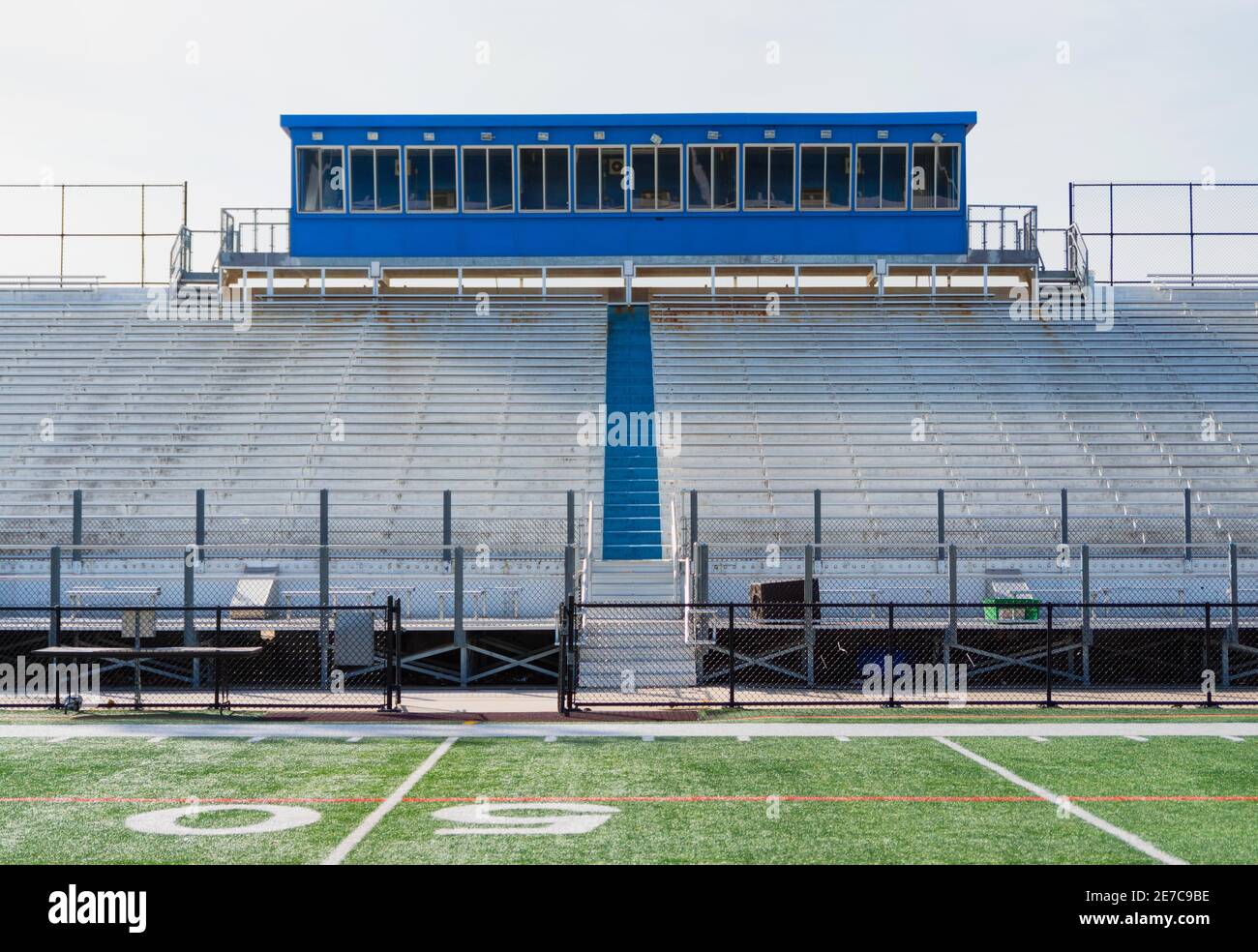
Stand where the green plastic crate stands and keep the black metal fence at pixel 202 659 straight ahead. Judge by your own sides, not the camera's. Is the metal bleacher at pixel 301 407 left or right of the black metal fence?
right

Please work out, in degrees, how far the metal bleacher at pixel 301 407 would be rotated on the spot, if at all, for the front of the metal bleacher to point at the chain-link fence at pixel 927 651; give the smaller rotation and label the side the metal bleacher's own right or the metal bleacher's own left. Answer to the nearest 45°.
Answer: approximately 45° to the metal bleacher's own left

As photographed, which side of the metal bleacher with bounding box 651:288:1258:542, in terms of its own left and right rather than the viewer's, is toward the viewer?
front

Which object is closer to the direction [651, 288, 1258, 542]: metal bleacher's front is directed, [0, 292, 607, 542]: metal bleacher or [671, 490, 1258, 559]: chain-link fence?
the chain-link fence

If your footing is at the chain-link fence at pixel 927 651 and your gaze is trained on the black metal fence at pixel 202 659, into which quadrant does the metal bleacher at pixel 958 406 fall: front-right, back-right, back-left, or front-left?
back-right

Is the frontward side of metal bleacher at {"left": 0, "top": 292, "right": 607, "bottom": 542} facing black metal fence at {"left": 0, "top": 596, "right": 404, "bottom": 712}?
yes

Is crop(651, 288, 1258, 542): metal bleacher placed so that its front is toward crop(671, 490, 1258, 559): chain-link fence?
yes

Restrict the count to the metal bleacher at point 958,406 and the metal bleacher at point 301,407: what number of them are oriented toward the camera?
2

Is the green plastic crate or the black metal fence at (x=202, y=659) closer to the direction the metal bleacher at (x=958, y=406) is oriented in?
the green plastic crate

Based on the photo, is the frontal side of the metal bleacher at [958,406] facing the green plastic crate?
yes

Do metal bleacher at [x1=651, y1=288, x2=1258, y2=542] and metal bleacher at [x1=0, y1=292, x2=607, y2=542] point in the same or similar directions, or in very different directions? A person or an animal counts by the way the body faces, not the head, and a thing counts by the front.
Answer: same or similar directions

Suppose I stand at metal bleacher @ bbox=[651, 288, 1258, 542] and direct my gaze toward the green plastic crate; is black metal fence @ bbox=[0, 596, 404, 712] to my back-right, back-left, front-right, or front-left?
front-right

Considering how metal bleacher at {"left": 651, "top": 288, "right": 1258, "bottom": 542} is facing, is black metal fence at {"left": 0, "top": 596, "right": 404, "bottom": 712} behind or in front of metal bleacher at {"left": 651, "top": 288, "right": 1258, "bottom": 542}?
in front

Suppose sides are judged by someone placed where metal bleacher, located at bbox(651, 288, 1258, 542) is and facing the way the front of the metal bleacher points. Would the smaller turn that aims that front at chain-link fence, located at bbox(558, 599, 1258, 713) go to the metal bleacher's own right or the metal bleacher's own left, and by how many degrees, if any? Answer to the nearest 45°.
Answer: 0° — it already faces it

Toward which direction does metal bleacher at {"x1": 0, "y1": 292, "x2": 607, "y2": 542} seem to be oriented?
toward the camera
